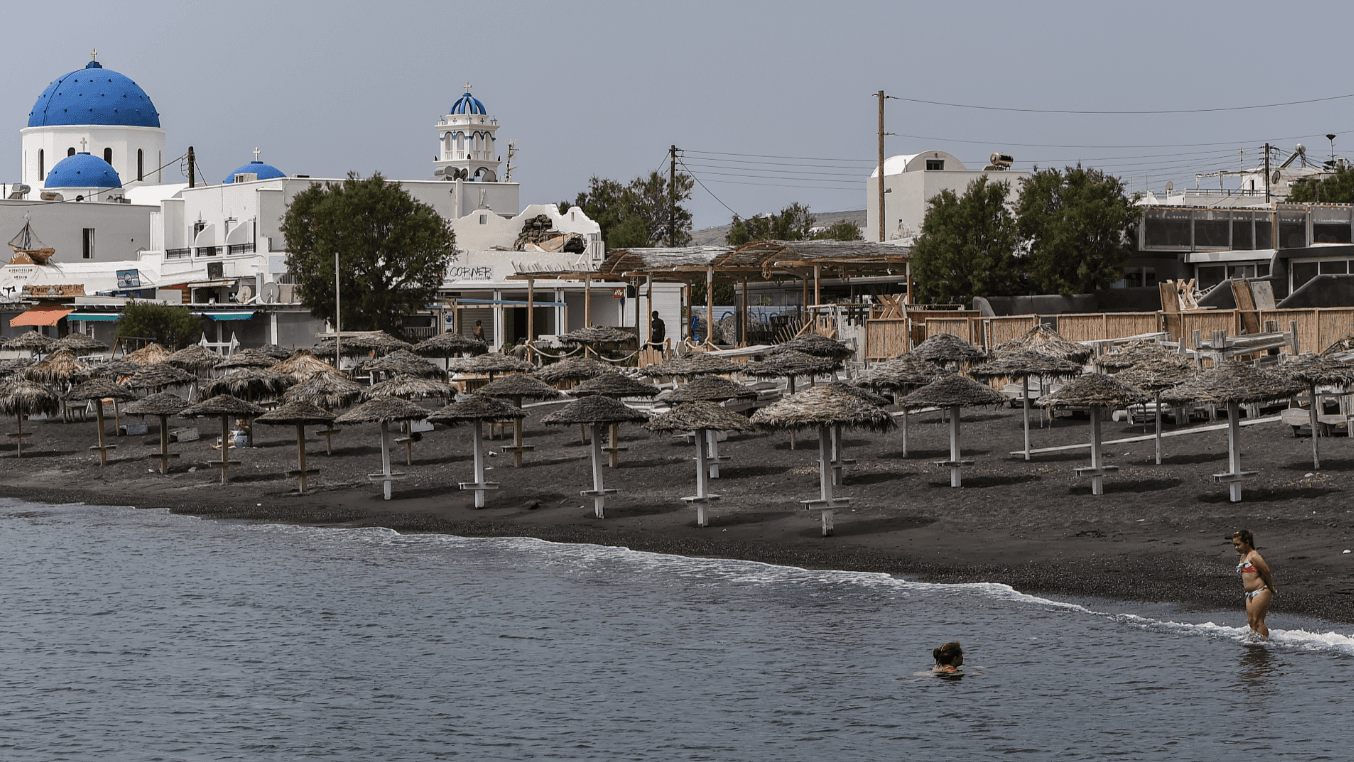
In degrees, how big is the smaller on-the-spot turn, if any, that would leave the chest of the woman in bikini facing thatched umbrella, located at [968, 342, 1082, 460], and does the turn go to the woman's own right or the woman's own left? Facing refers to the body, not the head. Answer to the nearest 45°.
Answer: approximately 135° to the woman's own right

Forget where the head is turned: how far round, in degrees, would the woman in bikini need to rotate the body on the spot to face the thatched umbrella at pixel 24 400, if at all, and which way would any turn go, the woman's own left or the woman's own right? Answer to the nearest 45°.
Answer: approximately 90° to the woman's own right

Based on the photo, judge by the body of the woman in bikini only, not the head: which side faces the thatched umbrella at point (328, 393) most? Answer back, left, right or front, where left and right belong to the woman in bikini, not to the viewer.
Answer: right

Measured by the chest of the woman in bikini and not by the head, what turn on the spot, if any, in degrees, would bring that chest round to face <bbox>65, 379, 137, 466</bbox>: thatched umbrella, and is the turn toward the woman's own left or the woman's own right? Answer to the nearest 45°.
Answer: approximately 90° to the woman's own right

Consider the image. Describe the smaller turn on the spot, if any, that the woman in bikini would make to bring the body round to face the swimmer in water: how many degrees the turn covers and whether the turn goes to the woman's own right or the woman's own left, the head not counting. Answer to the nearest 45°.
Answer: approximately 45° to the woman's own right

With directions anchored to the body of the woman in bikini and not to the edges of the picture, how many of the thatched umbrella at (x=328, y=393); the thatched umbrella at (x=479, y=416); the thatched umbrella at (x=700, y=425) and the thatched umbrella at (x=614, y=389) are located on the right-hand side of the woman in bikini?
4

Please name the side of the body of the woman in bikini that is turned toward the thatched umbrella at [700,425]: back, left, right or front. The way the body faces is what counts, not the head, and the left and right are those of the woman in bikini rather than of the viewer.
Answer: right

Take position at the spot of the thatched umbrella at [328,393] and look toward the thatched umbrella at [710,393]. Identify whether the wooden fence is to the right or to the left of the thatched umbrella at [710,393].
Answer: left

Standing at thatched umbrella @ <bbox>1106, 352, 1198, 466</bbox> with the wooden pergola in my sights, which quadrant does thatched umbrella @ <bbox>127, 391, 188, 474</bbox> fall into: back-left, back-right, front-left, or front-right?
front-left

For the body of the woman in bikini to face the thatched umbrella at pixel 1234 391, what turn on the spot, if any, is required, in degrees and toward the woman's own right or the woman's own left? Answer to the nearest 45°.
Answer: approximately 135° to the woman's own right

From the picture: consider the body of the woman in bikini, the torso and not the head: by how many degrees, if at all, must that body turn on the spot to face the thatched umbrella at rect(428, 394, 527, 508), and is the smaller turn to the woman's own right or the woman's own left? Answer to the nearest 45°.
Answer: approximately 90° to the woman's own right
